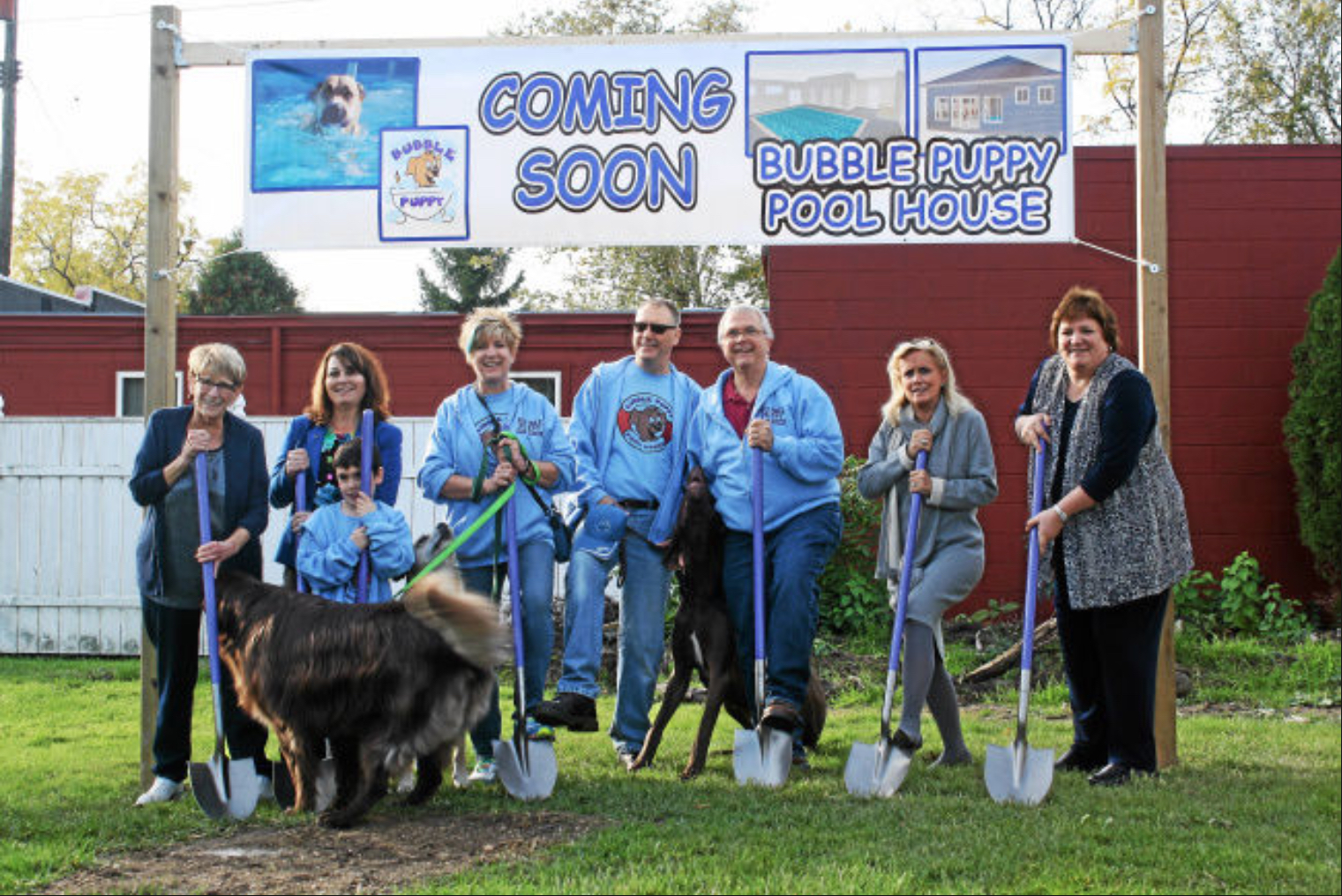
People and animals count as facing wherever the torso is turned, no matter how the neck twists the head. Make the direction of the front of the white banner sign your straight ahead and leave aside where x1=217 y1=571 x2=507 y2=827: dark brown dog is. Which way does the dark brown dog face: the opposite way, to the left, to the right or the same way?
to the right

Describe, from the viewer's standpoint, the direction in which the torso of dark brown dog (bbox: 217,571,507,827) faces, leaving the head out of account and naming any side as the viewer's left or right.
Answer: facing to the left of the viewer

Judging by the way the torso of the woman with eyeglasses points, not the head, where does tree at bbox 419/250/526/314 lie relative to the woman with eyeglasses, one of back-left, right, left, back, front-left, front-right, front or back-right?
back

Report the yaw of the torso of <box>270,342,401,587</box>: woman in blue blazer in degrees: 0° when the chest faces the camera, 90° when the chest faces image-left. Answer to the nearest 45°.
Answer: approximately 0°

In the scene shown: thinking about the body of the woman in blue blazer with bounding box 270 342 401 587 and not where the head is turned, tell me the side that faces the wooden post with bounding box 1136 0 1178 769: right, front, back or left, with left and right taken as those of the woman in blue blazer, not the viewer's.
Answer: left

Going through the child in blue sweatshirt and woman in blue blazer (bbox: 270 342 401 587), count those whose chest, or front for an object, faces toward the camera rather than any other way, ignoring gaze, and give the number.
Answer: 2

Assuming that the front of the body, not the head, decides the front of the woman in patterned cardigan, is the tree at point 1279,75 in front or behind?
behind

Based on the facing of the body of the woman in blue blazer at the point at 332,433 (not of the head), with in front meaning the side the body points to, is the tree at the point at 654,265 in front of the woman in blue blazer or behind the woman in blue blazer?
behind

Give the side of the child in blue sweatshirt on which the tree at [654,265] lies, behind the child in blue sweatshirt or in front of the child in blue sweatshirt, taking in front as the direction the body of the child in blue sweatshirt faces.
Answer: behind

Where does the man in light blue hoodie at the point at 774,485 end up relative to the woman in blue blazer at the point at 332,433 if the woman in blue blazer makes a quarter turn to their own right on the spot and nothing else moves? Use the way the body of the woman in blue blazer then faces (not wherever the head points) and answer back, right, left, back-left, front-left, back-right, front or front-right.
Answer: back

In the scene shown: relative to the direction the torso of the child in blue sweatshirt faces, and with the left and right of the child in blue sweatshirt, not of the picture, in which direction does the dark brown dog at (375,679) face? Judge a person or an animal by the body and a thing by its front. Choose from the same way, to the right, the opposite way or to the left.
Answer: to the right
